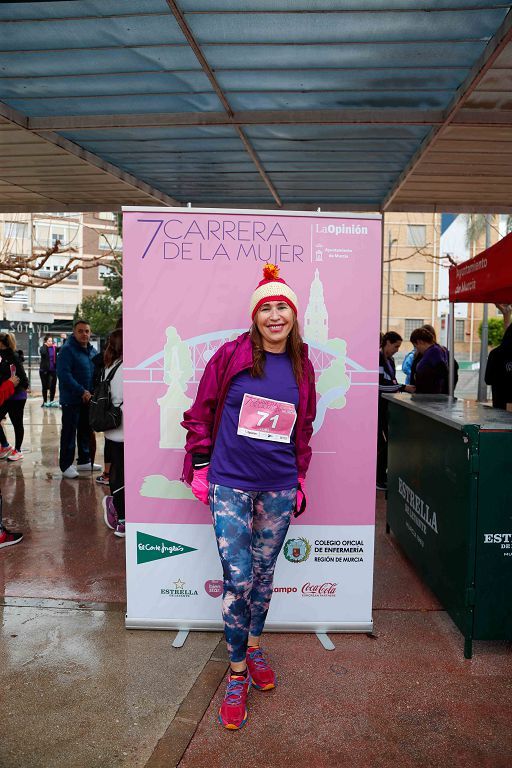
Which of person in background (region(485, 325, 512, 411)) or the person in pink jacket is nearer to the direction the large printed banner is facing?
the person in pink jacket

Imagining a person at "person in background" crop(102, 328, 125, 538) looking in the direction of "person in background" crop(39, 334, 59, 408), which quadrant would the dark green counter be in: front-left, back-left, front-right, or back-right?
back-right

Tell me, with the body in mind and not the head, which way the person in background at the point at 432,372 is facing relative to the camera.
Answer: to the viewer's left
